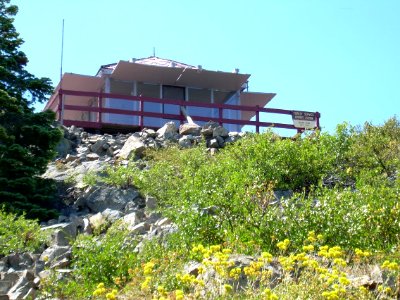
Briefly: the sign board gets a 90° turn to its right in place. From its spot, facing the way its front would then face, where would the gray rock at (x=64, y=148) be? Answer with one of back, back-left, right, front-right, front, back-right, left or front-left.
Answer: front-left

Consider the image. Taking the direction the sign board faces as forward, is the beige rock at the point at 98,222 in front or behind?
in front

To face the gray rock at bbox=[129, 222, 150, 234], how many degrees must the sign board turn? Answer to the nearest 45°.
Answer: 0° — it already faces it

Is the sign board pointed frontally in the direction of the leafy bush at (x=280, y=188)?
yes

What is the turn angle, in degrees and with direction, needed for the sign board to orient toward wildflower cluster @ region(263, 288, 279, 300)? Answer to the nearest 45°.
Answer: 0° — it already faces it

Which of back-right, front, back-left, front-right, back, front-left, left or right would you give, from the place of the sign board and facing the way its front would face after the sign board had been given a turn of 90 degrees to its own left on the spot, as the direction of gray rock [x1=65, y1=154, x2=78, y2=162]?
back-right

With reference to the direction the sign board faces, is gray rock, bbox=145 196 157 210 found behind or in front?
in front

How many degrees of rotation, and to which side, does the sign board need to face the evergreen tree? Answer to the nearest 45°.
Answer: approximately 45° to its right

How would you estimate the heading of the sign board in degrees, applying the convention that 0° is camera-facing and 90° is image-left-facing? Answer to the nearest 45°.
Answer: approximately 0°
